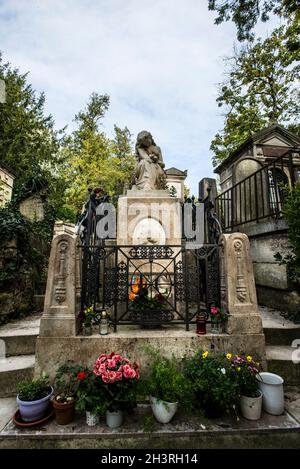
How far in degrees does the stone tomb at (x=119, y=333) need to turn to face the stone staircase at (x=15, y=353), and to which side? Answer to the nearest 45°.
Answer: approximately 90° to its right

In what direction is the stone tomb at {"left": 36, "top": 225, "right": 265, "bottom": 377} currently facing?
toward the camera

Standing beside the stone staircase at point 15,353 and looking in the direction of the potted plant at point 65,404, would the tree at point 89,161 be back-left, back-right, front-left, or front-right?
back-left

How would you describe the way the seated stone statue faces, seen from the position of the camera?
facing the viewer

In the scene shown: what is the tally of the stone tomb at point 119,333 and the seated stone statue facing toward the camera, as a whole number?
2
